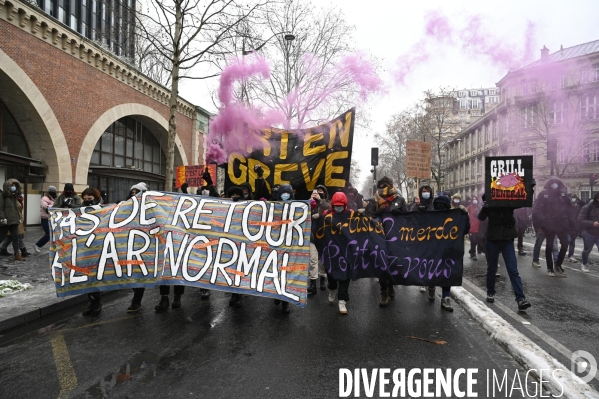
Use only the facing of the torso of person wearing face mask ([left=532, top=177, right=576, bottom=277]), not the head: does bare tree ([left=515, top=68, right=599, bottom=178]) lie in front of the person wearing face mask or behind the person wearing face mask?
behind

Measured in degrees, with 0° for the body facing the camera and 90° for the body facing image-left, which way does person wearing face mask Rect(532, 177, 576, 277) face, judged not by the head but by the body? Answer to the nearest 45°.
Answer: approximately 0°

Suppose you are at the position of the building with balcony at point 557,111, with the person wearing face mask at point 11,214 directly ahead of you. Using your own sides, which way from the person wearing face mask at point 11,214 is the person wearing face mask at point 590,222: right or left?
left

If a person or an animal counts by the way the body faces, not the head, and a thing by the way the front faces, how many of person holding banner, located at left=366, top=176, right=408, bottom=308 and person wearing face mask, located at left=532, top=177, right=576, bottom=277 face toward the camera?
2

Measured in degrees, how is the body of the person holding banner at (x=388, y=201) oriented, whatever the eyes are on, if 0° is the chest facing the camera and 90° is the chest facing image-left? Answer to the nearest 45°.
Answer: approximately 0°

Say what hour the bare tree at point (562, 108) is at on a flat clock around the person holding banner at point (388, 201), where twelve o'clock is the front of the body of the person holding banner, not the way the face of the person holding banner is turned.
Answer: The bare tree is roughly at 7 o'clock from the person holding banner.

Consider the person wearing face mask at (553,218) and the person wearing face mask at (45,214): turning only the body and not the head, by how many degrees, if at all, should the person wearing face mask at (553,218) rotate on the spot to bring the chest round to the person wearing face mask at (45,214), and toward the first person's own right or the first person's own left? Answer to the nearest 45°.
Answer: approximately 45° to the first person's own right

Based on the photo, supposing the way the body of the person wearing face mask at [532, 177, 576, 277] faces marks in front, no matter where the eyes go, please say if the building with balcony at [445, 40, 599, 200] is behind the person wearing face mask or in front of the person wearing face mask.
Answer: behind

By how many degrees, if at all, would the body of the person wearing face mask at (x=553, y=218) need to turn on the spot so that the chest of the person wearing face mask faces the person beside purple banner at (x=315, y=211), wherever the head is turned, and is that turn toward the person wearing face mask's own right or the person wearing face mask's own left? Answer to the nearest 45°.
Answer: approximately 45° to the person wearing face mask's own right

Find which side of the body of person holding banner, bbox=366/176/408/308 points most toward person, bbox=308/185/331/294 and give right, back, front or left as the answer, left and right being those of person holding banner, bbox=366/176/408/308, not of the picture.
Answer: right

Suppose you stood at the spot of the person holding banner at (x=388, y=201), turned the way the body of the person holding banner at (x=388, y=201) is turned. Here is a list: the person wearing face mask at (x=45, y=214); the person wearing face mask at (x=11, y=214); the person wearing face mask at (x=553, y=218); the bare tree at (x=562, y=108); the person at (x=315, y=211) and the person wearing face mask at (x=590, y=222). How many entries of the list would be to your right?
3
